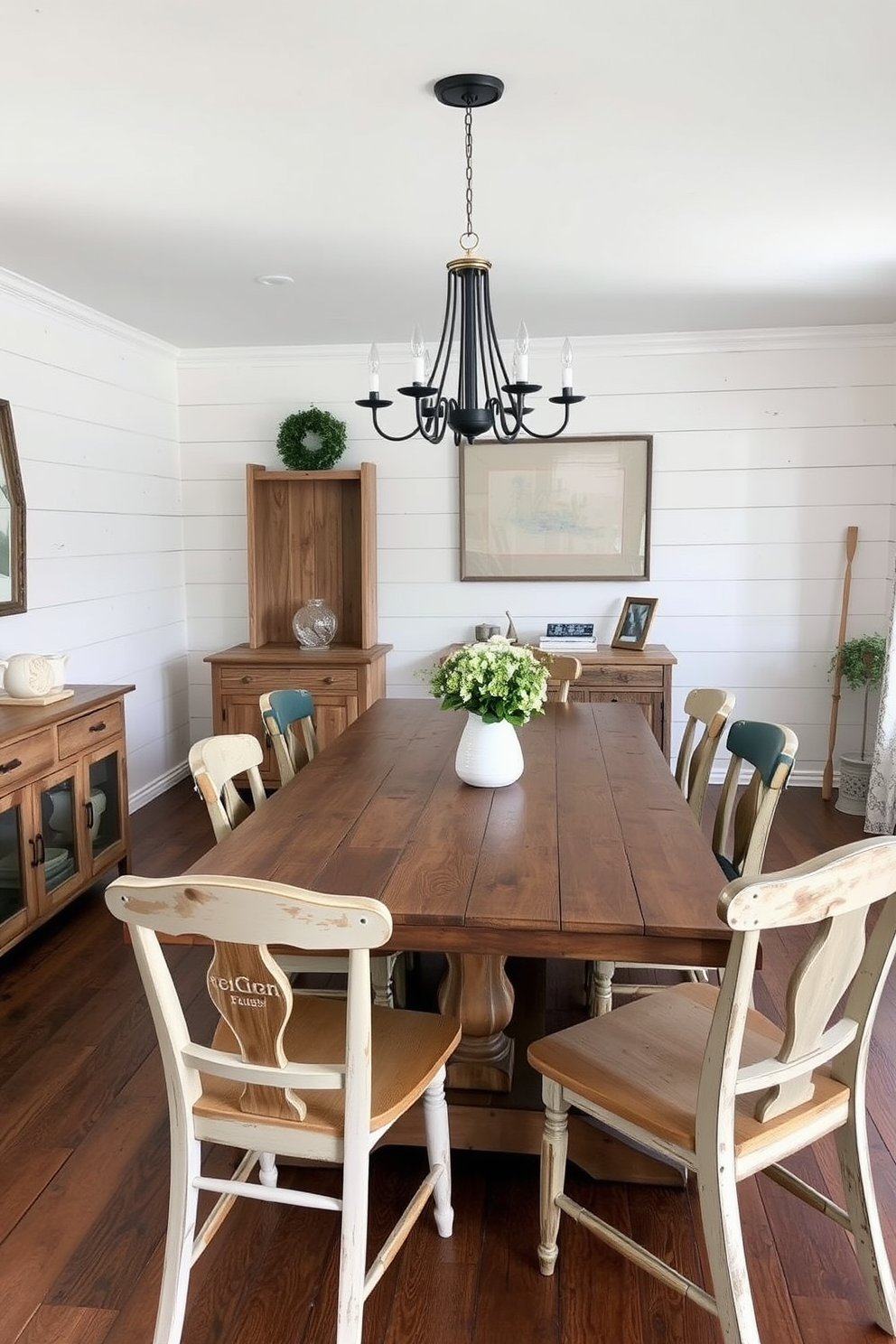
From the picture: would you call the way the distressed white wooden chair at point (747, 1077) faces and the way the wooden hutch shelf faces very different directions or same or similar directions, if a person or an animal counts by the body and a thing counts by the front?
very different directions

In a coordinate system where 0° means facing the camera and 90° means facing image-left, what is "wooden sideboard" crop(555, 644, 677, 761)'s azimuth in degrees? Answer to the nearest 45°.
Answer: approximately 0°

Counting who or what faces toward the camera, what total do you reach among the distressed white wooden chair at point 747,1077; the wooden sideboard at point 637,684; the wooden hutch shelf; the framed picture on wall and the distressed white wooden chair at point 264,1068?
3

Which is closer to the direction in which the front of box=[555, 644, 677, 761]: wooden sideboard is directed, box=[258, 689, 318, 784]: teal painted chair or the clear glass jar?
the teal painted chair

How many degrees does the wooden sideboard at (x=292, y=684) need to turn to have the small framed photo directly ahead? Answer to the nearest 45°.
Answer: approximately 90° to its left

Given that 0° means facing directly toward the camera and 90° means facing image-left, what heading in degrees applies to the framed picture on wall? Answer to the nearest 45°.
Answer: approximately 0°

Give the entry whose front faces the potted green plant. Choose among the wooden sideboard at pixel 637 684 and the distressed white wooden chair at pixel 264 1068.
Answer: the distressed white wooden chair

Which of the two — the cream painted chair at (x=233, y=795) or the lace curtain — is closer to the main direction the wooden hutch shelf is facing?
the cream painted chair

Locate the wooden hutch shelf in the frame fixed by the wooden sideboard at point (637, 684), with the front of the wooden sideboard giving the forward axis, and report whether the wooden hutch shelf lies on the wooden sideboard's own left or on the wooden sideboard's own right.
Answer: on the wooden sideboard's own right

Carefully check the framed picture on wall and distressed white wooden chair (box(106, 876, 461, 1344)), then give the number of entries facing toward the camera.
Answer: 1
